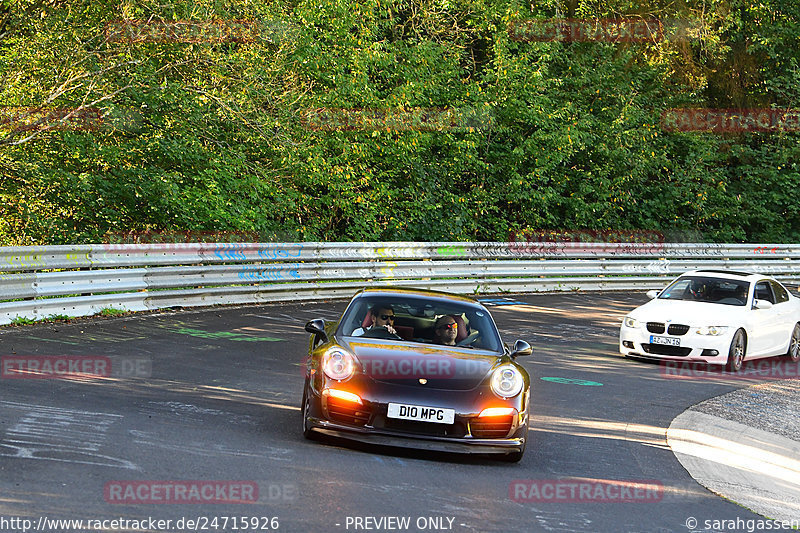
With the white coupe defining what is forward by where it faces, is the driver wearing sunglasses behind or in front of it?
in front

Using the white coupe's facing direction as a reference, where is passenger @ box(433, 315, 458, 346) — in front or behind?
in front

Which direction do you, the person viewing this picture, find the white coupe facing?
facing the viewer and to the left of the viewer

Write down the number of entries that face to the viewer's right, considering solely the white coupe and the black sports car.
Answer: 0

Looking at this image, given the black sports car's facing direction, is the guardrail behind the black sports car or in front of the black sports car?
behind

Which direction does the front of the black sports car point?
toward the camera

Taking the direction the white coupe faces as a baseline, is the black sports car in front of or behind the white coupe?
in front
